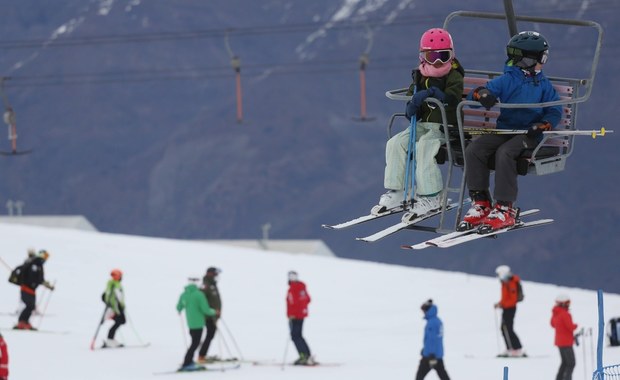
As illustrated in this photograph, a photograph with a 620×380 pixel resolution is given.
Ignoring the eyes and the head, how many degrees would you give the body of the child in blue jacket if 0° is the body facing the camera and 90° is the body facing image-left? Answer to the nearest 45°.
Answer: approximately 45°

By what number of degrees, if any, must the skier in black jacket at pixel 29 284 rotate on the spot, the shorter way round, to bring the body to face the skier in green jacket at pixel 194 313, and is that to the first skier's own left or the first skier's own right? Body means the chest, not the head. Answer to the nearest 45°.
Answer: approximately 45° to the first skier's own right

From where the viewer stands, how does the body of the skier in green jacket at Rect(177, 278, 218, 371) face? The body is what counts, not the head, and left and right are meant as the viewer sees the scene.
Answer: facing away from the viewer and to the right of the viewer

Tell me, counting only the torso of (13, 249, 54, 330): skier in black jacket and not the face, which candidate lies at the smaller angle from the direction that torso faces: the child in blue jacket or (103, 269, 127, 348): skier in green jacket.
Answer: the skier in green jacket

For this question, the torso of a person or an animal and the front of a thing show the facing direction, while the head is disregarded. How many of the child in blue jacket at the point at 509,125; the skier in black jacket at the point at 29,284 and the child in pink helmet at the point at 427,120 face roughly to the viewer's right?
1

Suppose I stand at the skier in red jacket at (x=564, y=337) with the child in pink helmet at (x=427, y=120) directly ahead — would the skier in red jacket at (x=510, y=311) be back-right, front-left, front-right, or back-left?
back-right

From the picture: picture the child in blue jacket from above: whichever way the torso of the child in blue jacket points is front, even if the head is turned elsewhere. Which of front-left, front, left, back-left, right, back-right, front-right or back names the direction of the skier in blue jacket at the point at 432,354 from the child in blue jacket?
back-right

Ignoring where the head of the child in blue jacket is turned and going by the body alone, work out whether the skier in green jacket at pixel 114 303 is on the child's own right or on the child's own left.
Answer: on the child's own right

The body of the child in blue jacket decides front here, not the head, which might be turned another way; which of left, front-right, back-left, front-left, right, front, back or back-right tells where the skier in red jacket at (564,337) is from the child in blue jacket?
back-right

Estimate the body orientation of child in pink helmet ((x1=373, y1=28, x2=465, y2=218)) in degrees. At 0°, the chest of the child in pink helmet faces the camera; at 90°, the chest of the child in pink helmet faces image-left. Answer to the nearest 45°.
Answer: approximately 45°

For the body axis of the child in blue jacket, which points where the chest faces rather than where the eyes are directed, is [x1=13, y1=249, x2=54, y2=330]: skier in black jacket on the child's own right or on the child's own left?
on the child's own right

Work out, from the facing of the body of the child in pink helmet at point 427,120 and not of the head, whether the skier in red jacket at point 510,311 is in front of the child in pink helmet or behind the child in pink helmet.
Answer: behind

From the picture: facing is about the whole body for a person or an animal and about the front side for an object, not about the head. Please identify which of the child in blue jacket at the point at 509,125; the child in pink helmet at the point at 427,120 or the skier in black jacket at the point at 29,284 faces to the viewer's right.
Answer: the skier in black jacket

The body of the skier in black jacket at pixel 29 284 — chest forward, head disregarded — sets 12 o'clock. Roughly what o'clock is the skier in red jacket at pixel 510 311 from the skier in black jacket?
The skier in red jacket is roughly at 1 o'clock from the skier in black jacket.

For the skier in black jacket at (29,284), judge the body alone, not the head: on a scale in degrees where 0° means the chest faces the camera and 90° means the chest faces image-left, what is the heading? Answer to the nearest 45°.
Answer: approximately 270°
